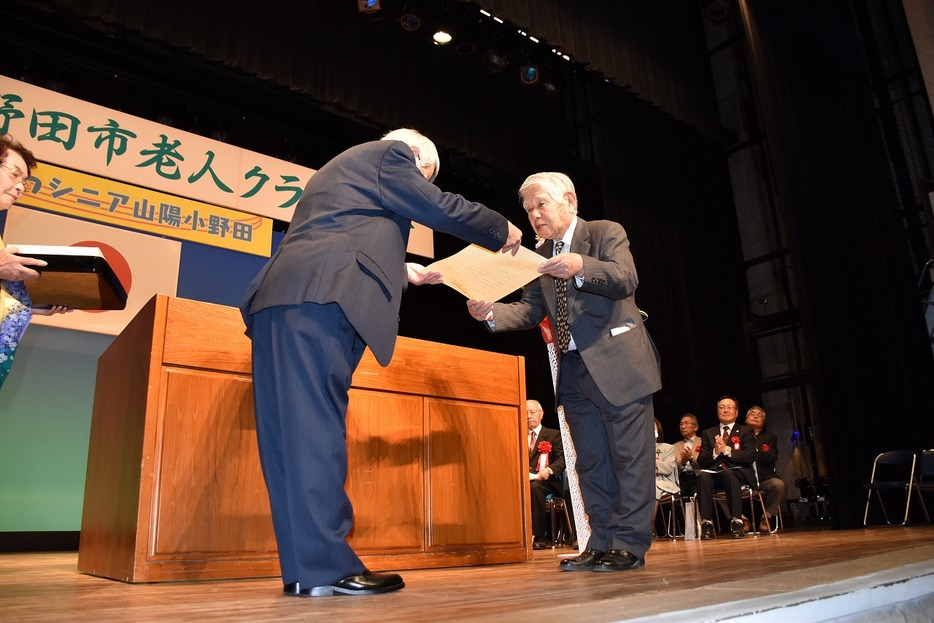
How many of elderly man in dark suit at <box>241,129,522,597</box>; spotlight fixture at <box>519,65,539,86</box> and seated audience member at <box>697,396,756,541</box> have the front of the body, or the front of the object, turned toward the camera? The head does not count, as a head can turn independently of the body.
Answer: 2

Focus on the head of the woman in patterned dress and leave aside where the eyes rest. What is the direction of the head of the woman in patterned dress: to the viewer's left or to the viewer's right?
to the viewer's right

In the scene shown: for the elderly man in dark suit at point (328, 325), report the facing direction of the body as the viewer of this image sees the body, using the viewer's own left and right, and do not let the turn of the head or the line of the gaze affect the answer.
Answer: facing away from the viewer and to the right of the viewer

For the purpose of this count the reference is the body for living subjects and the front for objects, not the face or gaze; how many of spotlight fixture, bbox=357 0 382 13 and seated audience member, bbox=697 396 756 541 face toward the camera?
2

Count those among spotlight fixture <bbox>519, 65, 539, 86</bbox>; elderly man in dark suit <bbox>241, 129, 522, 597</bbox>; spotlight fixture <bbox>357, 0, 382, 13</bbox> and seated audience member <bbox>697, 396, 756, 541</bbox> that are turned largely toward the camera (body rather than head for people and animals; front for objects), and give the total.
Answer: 3

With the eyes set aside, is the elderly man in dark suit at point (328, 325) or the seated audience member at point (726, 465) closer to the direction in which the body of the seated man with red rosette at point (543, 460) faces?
the elderly man in dark suit

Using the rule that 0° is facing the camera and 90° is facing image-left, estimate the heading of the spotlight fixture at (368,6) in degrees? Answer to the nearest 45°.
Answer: approximately 0°

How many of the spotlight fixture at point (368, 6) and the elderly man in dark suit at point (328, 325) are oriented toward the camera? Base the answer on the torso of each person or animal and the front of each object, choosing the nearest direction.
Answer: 1

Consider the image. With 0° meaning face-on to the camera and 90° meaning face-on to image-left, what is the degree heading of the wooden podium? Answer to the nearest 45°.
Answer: approximately 315°
